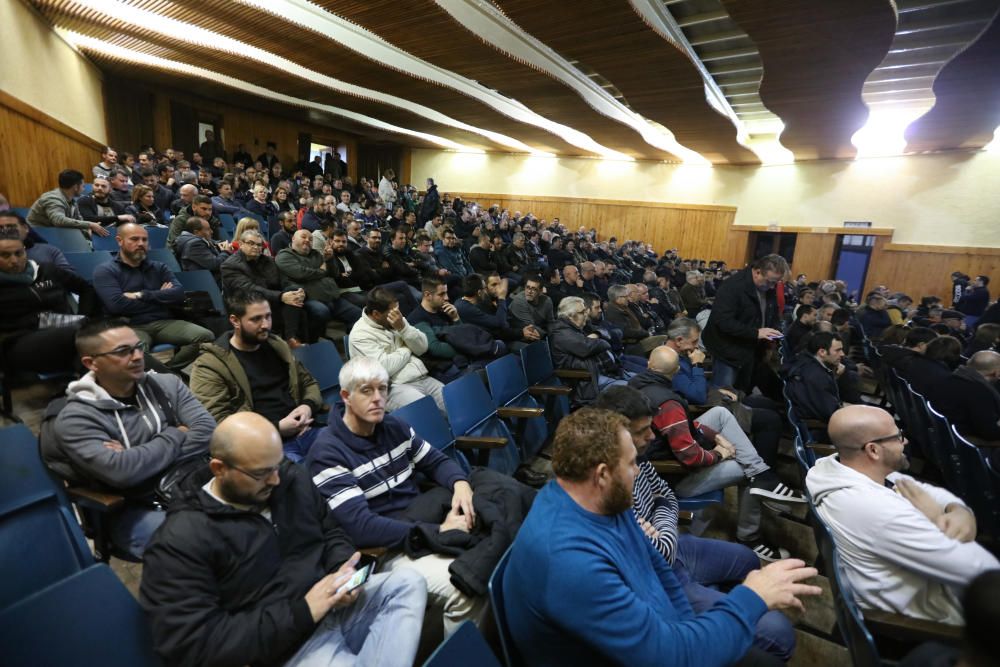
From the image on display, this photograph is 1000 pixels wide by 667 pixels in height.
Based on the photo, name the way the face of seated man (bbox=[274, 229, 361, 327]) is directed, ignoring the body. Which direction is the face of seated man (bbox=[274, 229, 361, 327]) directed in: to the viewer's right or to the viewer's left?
to the viewer's right

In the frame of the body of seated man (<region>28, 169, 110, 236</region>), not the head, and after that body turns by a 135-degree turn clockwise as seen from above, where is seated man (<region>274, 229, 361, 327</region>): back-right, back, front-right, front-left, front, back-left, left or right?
left

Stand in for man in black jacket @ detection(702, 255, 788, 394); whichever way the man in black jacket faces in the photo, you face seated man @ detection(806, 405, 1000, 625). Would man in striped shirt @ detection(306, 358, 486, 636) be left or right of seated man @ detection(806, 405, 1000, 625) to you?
right

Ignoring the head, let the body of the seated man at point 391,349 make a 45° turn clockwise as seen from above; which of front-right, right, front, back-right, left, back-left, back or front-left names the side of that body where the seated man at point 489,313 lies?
back-left

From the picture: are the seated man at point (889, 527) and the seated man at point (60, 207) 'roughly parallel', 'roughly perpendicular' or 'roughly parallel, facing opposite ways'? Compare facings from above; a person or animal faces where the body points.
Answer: roughly perpendicular

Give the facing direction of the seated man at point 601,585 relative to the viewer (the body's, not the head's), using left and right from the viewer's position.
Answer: facing to the right of the viewer

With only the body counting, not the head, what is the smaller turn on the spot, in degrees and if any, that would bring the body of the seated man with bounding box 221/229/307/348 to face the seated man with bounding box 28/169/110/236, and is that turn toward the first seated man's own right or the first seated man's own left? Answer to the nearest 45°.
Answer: approximately 180°

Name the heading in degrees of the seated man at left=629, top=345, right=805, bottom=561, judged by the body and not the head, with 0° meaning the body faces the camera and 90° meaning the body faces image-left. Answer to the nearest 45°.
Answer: approximately 270°

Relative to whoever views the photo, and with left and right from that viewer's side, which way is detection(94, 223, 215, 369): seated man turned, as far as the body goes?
facing the viewer and to the right of the viewer

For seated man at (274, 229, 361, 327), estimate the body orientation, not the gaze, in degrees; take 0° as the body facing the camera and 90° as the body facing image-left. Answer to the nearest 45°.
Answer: approximately 315°

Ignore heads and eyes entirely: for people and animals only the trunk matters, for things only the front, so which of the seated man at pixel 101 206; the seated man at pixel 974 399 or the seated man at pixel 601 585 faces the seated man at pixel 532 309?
the seated man at pixel 101 206
